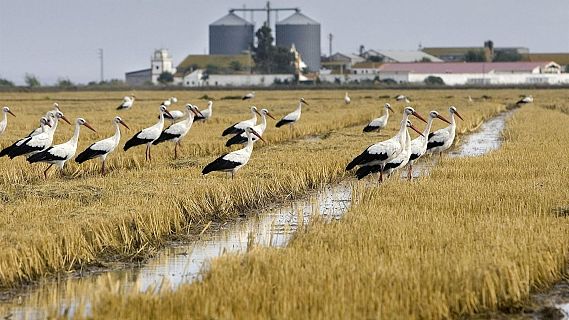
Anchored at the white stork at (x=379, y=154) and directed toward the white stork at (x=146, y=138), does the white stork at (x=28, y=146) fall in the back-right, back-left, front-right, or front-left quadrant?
front-left

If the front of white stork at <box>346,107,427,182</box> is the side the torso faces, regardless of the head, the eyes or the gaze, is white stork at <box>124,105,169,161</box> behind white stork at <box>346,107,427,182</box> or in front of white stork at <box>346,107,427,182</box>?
behind

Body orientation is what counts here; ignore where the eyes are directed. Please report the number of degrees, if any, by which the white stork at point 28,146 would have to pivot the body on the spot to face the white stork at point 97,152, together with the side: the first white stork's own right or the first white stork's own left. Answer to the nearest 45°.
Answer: approximately 45° to the first white stork's own right

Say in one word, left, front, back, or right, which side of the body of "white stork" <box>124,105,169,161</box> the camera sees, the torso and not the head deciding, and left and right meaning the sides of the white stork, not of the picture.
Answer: right

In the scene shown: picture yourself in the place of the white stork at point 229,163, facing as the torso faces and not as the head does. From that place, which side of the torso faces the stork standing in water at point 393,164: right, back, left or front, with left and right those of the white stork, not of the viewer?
front

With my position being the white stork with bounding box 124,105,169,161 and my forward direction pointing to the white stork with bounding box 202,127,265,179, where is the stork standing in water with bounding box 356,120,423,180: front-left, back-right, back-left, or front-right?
front-left

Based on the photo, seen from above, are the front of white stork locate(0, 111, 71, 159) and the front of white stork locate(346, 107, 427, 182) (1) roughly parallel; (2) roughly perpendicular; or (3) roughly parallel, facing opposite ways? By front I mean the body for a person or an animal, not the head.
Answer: roughly parallel

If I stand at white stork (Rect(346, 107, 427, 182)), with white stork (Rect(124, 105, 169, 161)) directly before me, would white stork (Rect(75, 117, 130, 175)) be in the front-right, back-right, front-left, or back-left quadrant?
front-left

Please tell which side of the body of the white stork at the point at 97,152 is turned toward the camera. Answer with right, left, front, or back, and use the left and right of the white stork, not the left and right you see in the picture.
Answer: right

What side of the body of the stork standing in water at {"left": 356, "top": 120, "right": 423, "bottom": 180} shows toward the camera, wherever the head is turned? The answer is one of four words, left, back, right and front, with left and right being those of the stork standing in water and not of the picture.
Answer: right

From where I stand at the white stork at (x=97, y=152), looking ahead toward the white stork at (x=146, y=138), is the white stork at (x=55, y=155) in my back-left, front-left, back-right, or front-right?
back-left

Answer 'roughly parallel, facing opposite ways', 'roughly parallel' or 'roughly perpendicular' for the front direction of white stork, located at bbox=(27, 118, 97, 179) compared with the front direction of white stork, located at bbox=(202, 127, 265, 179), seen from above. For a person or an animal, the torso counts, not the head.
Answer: roughly parallel

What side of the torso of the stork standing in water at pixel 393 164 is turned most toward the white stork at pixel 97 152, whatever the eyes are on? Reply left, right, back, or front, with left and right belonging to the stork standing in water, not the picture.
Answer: back

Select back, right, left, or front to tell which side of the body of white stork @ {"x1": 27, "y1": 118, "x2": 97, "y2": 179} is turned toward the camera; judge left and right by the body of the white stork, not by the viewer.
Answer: right

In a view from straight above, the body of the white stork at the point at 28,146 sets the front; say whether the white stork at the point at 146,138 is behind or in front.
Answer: in front

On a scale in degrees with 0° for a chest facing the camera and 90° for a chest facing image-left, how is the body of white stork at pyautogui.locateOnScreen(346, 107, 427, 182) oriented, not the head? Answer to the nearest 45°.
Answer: approximately 270°

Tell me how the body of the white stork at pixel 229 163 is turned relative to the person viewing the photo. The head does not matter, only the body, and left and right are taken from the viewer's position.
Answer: facing to the right of the viewer
